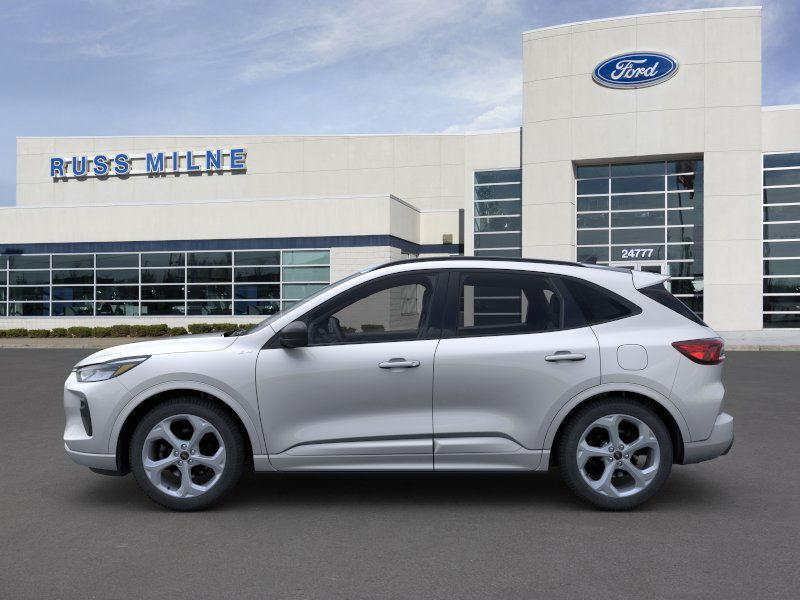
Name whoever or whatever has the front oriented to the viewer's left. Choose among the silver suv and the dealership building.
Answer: the silver suv

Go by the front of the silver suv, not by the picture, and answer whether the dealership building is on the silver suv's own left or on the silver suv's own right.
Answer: on the silver suv's own right

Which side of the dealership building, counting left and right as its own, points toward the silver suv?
front

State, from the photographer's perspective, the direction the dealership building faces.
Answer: facing the viewer

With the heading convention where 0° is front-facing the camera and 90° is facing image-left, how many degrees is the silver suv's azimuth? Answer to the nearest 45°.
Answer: approximately 90°

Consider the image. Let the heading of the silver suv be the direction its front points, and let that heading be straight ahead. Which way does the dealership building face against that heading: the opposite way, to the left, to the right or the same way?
to the left

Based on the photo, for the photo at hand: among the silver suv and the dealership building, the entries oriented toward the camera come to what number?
1
